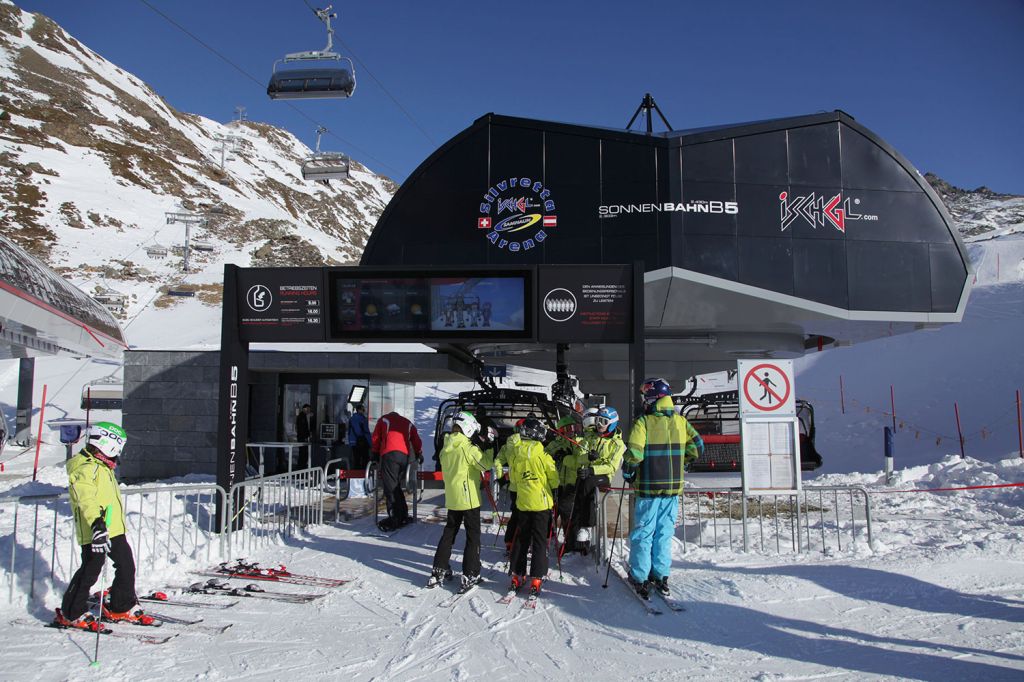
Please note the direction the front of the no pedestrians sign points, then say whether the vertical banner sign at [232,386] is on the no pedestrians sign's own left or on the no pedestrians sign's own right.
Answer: on the no pedestrians sign's own right

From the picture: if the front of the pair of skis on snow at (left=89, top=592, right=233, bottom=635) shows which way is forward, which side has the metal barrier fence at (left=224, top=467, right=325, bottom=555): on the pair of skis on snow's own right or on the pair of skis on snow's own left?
on the pair of skis on snow's own left

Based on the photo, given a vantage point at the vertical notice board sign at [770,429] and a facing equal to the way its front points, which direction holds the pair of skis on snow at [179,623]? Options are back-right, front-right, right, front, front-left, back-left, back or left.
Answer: front-right

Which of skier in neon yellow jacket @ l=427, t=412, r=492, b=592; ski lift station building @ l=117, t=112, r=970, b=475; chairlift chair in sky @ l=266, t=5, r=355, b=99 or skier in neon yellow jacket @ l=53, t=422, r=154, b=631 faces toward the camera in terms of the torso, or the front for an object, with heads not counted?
the ski lift station building

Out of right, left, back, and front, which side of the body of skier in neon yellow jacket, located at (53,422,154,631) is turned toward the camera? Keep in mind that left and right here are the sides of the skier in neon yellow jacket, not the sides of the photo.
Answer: right

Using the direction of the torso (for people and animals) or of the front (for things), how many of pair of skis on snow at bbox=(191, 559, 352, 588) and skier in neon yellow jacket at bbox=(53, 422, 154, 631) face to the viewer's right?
2

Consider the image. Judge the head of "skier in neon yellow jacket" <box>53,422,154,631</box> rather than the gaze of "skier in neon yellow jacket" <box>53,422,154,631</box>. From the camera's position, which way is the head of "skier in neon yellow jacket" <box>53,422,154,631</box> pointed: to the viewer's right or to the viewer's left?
to the viewer's right

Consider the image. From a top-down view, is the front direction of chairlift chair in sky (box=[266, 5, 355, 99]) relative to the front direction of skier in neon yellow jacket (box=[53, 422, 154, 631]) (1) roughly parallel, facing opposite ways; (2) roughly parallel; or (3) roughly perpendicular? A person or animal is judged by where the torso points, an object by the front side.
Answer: roughly perpendicular

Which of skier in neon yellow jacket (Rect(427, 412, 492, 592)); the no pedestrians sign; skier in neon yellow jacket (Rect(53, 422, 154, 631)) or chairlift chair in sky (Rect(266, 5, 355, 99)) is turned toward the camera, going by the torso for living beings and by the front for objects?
the no pedestrians sign

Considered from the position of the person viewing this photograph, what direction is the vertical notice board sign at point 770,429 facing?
facing the viewer

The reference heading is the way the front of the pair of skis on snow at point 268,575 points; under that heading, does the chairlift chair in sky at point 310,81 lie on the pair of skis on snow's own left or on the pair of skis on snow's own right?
on the pair of skis on snow's own left

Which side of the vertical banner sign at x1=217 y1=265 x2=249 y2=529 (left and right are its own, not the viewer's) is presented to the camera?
front

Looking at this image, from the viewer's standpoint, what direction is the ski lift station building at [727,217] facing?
toward the camera
